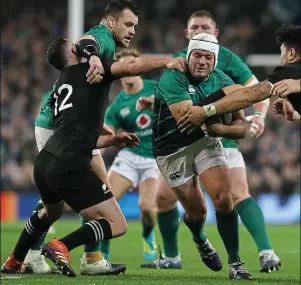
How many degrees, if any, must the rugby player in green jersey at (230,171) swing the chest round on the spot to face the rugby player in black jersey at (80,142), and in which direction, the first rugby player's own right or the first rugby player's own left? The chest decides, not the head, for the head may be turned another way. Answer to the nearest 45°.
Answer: approximately 45° to the first rugby player's own right

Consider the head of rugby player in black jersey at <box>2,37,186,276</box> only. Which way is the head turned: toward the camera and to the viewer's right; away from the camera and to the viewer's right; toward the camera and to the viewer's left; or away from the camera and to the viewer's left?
away from the camera and to the viewer's right

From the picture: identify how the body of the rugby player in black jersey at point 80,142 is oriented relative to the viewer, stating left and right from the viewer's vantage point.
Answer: facing away from the viewer and to the right of the viewer

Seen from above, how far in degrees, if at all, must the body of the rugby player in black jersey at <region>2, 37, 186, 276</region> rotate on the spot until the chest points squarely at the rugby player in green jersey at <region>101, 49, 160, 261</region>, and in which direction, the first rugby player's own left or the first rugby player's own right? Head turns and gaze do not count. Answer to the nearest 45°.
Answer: approximately 45° to the first rugby player's own left

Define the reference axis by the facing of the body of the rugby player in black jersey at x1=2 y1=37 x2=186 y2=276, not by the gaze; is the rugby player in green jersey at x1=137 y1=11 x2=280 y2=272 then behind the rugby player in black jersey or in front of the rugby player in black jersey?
in front

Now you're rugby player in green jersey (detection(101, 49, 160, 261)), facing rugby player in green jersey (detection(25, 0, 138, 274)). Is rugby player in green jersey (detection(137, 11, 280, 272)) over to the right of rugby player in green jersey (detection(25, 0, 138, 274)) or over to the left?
left

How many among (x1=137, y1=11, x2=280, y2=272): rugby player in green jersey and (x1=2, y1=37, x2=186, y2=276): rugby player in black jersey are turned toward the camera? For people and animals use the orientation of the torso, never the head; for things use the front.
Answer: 1

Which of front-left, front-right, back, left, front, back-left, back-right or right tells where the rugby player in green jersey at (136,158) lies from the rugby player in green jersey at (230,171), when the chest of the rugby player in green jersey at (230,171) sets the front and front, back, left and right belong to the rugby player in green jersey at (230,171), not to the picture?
back-right
